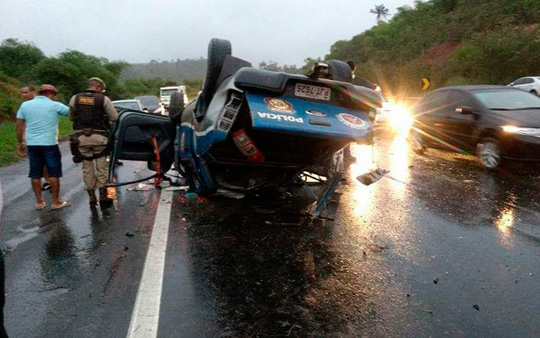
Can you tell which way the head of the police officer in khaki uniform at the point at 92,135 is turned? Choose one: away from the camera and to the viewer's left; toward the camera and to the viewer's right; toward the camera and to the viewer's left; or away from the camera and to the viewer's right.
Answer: away from the camera and to the viewer's right

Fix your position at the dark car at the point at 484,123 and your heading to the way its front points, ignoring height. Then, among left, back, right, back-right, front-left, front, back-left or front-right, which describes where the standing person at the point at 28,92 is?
right

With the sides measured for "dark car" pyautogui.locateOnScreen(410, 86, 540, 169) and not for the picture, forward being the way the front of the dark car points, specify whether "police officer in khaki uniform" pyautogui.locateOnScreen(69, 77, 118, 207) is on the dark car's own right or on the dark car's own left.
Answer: on the dark car's own right

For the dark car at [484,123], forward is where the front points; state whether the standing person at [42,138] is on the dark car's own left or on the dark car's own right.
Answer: on the dark car's own right
